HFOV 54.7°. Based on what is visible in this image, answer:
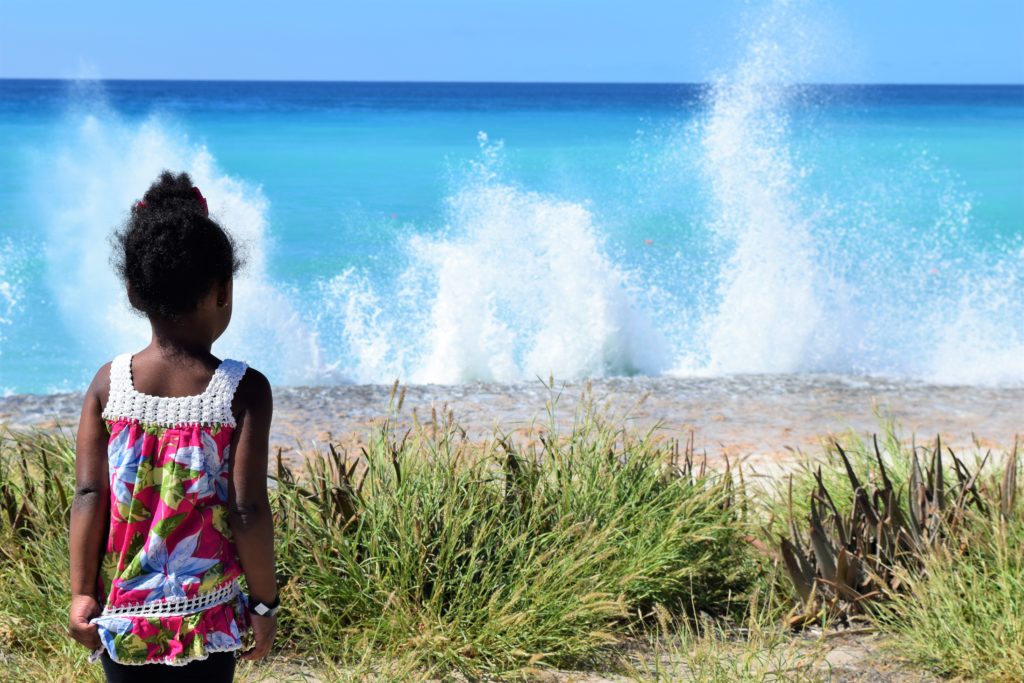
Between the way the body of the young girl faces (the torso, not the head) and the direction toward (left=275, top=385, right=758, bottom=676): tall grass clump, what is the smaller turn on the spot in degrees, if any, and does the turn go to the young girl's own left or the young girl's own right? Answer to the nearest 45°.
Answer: approximately 45° to the young girl's own right

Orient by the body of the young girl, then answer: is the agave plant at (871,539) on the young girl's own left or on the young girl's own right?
on the young girl's own right

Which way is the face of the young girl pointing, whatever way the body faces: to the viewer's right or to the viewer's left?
to the viewer's right

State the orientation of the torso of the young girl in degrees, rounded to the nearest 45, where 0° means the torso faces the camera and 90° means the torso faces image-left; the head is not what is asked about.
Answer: approximately 180°

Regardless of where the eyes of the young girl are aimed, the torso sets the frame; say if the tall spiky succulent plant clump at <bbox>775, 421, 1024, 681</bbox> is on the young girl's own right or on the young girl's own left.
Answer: on the young girl's own right

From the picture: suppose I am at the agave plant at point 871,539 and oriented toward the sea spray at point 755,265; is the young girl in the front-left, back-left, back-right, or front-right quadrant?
back-left

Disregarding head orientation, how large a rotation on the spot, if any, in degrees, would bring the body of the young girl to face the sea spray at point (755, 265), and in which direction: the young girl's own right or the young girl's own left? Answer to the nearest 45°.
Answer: approximately 45° to the young girl's own right

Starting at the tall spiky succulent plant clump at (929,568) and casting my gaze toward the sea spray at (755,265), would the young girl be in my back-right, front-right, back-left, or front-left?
back-left

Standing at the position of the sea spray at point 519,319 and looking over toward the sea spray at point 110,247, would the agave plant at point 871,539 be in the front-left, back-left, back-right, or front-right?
back-left
